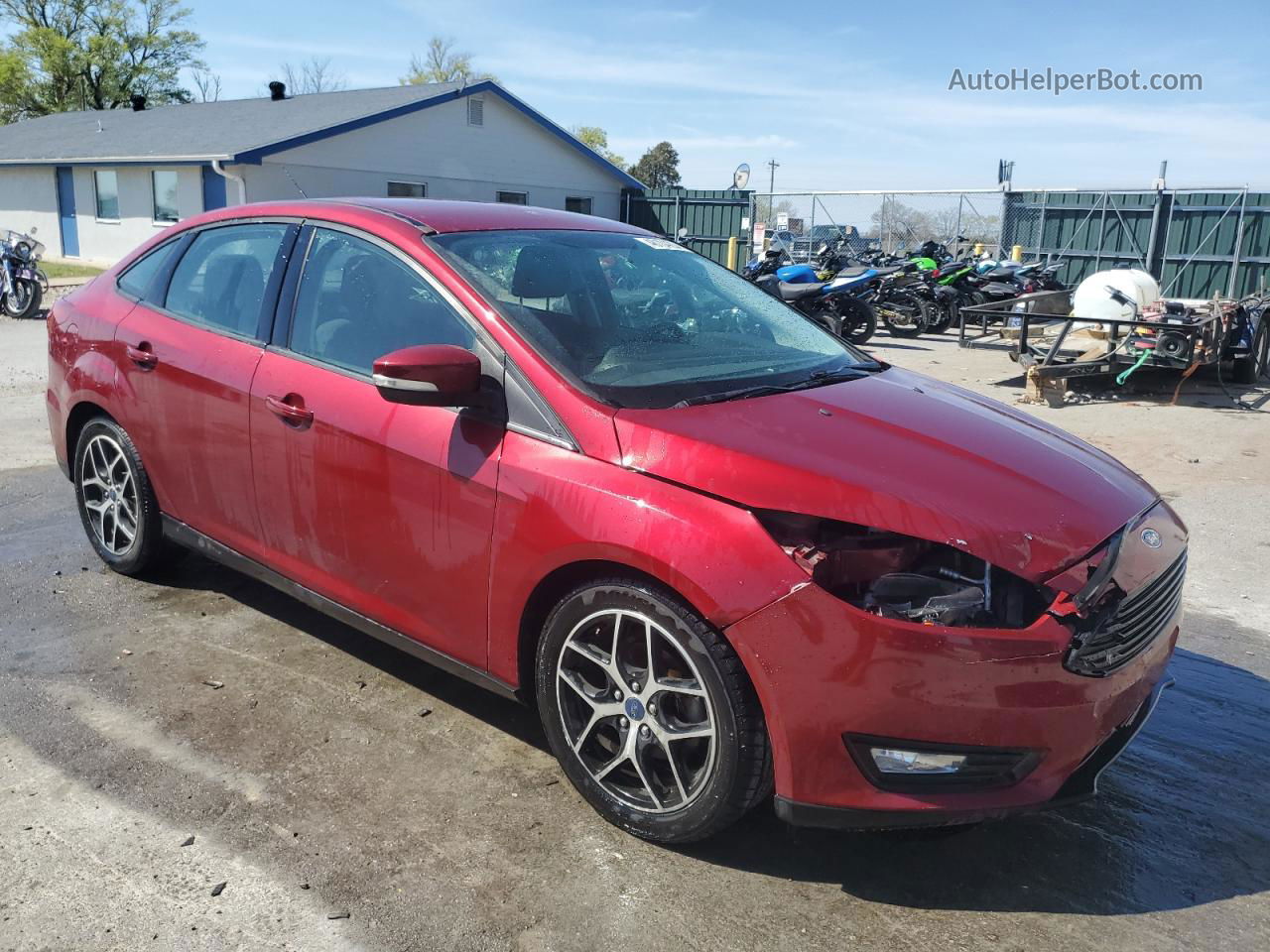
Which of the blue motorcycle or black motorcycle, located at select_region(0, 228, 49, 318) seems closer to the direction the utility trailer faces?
the black motorcycle

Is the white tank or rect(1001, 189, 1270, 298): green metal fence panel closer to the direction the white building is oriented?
the white tank

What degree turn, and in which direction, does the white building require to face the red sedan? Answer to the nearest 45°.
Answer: approximately 45° to its left

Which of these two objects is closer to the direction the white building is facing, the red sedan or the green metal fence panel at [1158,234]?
the red sedan

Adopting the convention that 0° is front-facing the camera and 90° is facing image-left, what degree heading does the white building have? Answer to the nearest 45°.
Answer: approximately 45°

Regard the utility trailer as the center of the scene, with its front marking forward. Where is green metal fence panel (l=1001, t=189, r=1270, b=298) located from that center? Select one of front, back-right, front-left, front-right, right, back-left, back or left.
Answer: back-right

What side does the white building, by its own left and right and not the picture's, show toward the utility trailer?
left

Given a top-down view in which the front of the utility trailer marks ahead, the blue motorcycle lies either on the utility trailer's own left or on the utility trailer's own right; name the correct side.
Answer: on the utility trailer's own right

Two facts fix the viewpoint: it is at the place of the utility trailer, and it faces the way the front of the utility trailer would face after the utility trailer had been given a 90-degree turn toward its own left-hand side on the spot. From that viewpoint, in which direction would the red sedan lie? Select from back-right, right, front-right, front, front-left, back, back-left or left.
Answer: front-right

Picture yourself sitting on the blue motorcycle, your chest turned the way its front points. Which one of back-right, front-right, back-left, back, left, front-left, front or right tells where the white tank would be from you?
back

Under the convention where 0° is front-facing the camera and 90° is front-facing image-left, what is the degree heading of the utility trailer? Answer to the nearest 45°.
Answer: approximately 45°

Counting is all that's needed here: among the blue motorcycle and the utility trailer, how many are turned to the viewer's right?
0

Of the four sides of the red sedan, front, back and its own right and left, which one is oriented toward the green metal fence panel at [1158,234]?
left
